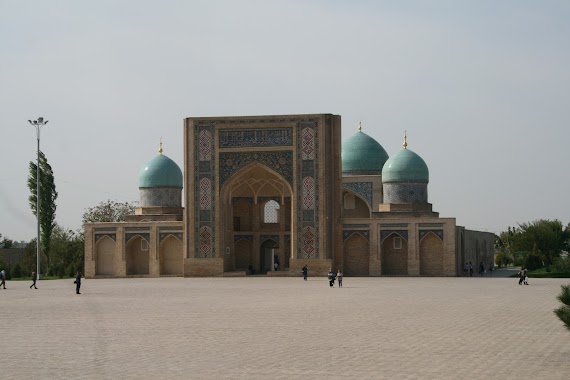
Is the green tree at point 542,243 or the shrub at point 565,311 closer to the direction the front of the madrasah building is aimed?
the shrub

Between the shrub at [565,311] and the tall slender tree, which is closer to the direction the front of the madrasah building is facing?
the shrub

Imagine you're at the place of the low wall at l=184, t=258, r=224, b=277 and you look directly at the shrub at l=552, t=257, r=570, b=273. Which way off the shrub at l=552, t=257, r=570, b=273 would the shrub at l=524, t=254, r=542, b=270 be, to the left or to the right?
left

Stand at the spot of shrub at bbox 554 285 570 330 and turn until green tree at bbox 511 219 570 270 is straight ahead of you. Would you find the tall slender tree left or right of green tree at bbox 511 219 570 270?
left

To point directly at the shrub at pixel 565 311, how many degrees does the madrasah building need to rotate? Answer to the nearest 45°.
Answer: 0° — it already faces it

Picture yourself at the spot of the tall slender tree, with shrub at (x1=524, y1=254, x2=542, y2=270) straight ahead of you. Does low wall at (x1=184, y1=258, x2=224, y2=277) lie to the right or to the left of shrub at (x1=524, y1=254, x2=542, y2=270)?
right

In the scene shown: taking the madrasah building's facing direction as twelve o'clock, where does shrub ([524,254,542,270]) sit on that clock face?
The shrub is roughly at 8 o'clock from the madrasah building.

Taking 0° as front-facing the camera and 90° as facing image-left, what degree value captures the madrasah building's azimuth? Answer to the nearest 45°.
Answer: approximately 0°
